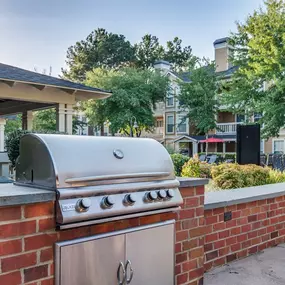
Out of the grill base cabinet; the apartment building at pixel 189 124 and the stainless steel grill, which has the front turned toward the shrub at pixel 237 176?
the apartment building

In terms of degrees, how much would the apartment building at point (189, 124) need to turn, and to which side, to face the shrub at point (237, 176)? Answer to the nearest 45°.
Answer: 0° — it already faces it

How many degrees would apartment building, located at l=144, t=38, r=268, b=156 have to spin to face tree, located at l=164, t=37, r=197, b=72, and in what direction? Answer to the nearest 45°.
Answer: approximately 180°

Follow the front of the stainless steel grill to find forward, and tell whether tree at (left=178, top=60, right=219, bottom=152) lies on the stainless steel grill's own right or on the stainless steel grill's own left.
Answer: on the stainless steel grill's own left

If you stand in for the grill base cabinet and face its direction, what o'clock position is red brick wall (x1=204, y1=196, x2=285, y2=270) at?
The red brick wall is roughly at 9 o'clock from the grill base cabinet.

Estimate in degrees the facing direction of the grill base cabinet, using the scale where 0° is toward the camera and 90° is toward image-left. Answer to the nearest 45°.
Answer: approximately 315°

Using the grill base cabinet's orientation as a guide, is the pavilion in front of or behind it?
behind

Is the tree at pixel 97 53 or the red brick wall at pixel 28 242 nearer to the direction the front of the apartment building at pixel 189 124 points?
the red brick wall
